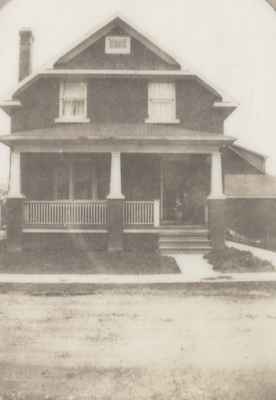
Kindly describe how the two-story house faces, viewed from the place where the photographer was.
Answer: facing the viewer
